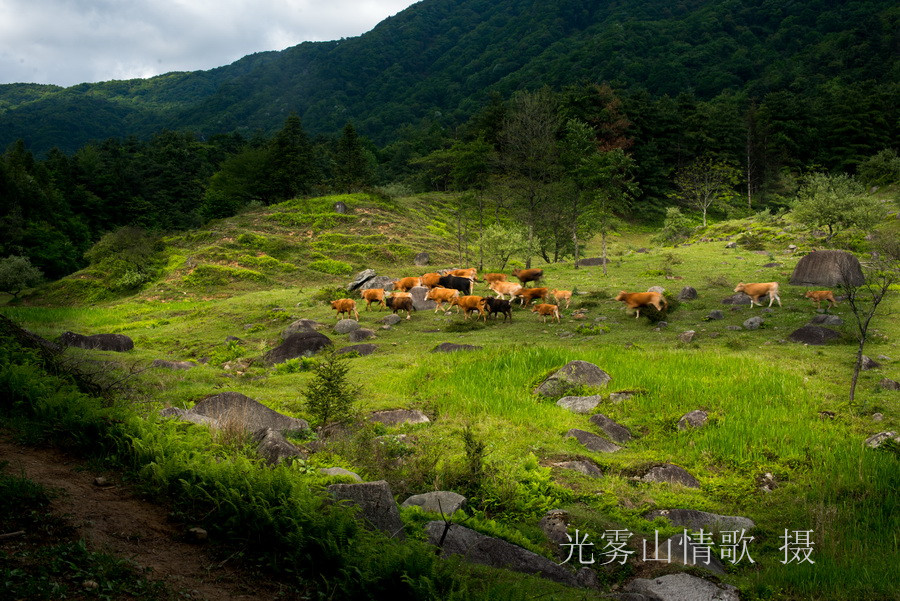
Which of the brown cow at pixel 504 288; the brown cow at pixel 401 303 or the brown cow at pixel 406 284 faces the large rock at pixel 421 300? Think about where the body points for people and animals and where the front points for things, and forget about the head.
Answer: the brown cow at pixel 504 288

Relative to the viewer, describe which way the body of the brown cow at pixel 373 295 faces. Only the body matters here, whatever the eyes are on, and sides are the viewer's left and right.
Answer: facing to the left of the viewer

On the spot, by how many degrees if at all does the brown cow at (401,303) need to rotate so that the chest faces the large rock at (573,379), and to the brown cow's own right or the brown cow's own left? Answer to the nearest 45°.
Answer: approximately 90° to the brown cow's own left

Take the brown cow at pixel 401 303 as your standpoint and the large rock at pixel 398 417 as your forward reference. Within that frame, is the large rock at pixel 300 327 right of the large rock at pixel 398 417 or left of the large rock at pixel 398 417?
right

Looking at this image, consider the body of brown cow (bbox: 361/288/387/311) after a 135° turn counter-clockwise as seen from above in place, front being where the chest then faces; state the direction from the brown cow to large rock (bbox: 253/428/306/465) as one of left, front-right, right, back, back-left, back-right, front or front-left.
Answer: front-right

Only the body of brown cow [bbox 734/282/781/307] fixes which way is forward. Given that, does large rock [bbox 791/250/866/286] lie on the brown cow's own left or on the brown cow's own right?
on the brown cow's own right

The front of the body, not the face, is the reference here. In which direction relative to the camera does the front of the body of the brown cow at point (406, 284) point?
to the viewer's left

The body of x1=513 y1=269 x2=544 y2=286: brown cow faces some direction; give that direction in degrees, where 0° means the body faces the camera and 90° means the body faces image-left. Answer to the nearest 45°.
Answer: approximately 90°

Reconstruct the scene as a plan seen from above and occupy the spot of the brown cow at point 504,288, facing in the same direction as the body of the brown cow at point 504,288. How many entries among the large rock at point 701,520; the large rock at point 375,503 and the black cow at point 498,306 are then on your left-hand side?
3

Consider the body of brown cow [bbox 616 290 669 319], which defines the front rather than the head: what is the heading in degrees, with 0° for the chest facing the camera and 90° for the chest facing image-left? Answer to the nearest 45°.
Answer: approximately 90°

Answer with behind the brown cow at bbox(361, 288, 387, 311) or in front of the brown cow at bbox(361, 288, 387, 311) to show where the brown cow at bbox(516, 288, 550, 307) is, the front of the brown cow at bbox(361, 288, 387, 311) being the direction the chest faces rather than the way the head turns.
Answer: behind
